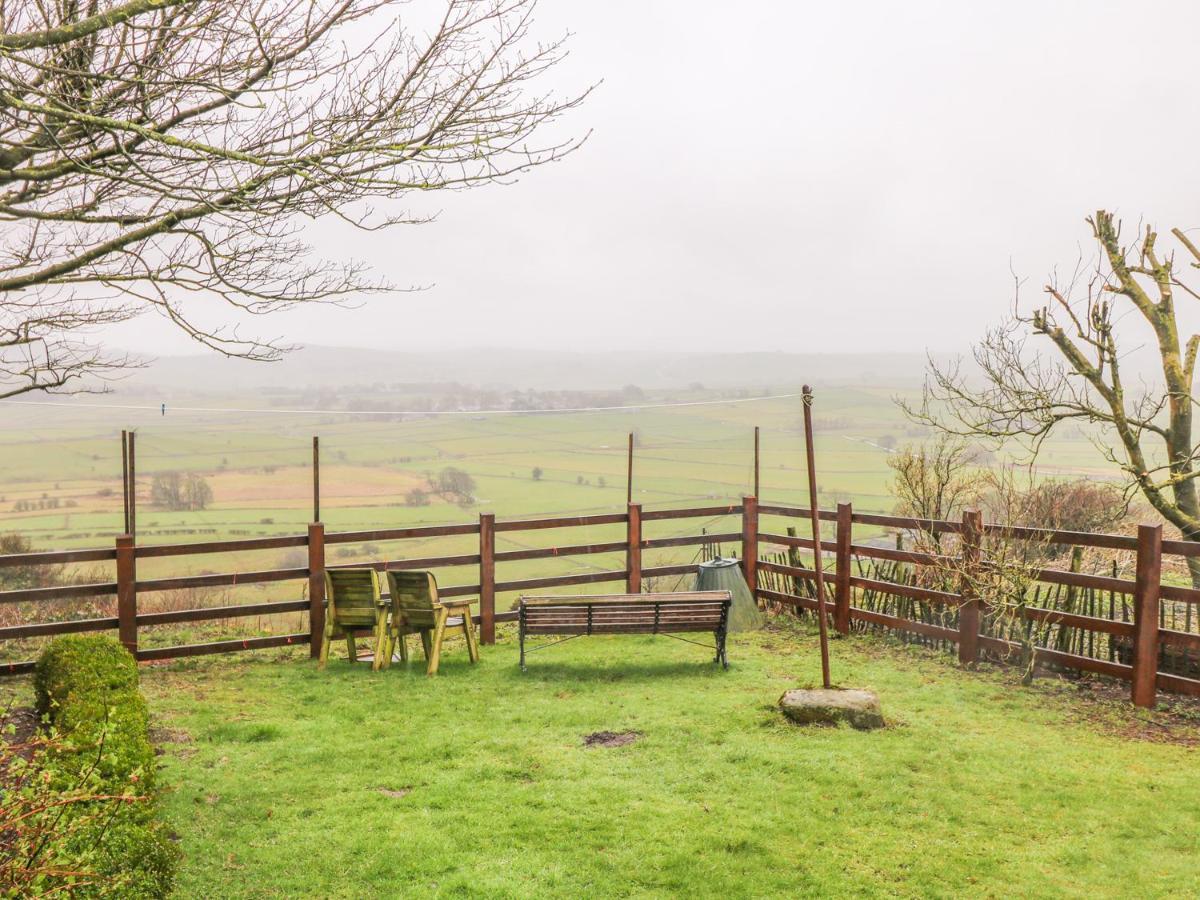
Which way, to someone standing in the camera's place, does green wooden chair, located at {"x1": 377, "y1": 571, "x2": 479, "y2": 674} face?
facing away from the viewer and to the right of the viewer

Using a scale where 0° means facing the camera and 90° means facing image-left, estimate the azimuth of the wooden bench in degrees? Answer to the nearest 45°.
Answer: approximately 180°

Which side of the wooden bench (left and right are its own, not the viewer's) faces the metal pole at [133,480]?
left

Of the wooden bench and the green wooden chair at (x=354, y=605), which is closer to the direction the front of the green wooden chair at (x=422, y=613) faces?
the wooden bench

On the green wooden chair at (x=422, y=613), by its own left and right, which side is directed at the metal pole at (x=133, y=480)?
left

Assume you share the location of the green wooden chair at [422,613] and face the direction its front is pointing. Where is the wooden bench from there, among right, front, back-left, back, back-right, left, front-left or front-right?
front-right

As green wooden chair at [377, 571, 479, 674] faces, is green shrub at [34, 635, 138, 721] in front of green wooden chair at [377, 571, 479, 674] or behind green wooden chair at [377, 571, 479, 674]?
behind

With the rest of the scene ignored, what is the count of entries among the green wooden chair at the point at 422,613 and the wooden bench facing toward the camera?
0

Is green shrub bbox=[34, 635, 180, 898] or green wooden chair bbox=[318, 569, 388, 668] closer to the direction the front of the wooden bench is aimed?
the green wooden chair

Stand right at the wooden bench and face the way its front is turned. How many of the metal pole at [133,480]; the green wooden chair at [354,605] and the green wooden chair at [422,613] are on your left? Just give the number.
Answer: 3

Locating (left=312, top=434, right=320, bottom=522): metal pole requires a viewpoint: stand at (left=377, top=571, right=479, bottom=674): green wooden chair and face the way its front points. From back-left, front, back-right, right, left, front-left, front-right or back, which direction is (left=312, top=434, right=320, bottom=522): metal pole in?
left

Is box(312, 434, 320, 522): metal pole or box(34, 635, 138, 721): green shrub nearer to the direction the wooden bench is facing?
the metal pole
